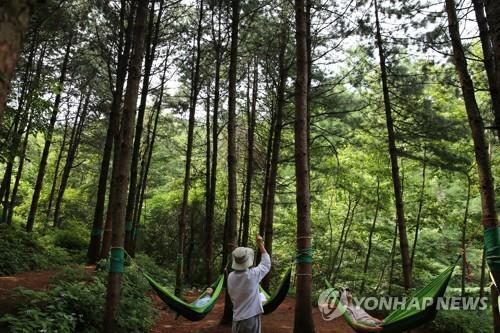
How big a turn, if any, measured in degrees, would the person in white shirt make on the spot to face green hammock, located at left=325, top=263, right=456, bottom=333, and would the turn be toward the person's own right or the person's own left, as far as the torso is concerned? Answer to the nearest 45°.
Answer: approximately 90° to the person's own right

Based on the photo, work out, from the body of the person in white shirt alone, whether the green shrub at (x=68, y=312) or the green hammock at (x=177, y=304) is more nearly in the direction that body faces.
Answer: the green hammock

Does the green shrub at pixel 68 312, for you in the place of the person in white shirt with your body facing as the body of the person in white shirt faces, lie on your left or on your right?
on your left

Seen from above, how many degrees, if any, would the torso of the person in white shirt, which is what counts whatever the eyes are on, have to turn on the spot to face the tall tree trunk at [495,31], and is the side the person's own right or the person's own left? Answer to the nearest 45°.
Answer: approximately 135° to the person's own right

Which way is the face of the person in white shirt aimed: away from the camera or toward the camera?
away from the camera

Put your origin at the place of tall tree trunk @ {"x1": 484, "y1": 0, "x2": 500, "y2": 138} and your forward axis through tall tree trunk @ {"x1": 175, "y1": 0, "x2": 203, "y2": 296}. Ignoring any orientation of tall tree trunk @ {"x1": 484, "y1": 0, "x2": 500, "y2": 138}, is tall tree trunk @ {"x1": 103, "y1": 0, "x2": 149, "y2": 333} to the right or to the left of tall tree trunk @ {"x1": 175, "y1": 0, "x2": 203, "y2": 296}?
left

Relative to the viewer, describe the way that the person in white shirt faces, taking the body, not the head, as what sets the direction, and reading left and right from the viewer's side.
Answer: facing away from the viewer

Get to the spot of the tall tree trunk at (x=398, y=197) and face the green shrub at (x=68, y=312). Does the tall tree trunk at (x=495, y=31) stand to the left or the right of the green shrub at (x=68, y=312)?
left

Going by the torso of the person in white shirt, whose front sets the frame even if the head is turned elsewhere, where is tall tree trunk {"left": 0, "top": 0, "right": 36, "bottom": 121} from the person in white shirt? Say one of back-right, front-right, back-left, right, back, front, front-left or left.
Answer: back

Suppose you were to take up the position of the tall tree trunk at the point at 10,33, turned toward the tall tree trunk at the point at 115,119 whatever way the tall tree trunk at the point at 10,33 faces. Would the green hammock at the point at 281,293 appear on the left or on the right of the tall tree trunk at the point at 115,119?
right

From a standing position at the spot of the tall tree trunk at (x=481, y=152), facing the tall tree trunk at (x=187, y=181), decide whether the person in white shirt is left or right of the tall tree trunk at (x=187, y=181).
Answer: left
